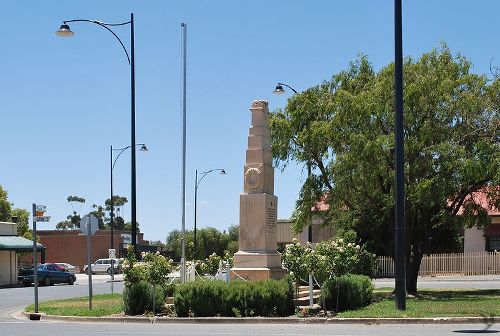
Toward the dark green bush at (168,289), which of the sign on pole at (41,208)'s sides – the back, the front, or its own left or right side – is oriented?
left

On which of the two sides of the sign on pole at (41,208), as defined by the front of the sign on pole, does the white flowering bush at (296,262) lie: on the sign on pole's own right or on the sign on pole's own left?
on the sign on pole's own left

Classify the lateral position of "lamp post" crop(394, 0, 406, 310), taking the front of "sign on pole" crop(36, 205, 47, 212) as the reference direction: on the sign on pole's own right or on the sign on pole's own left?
on the sign on pole's own left

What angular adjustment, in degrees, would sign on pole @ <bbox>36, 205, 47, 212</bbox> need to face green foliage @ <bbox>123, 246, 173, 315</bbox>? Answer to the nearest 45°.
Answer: approximately 45° to its left

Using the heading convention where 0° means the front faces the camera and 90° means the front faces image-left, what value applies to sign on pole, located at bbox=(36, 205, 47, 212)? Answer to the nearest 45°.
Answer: approximately 0°
